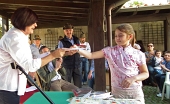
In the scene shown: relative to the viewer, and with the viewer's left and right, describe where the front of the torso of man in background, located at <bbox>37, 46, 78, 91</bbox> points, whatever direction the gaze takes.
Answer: facing the viewer and to the right of the viewer

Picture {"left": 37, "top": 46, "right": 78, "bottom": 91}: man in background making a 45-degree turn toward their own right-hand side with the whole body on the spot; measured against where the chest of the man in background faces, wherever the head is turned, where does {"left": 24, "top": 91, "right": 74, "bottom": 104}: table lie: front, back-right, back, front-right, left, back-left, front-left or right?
front
